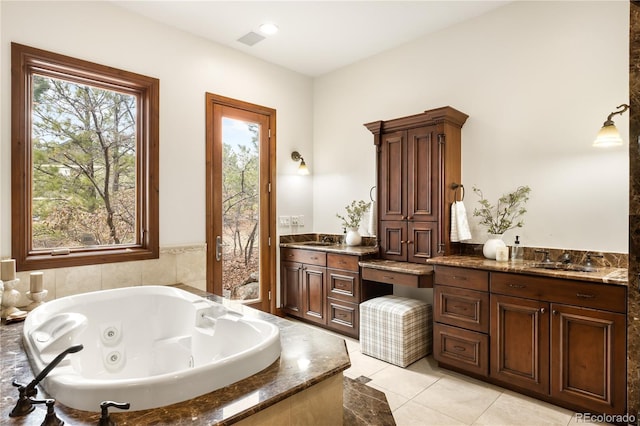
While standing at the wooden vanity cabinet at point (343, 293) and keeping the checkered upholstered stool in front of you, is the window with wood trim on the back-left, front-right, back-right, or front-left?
back-right

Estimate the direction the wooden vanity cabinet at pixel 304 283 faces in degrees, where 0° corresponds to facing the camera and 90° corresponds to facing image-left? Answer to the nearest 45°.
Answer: approximately 45°

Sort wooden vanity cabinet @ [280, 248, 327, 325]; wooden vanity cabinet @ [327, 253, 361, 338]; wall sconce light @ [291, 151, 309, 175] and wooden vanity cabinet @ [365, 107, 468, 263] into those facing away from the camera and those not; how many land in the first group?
0

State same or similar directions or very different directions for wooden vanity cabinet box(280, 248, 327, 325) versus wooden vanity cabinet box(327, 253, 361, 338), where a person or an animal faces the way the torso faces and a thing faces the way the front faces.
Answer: same or similar directions

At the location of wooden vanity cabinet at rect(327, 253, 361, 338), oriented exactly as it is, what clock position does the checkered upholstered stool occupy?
The checkered upholstered stool is roughly at 9 o'clock from the wooden vanity cabinet.

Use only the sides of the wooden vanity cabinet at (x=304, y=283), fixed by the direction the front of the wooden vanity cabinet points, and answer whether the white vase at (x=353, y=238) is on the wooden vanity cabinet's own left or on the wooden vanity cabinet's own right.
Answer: on the wooden vanity cabinet's own left

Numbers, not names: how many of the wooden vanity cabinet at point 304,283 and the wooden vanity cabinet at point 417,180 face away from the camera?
0

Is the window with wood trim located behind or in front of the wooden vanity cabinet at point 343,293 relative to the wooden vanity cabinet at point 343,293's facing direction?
in front

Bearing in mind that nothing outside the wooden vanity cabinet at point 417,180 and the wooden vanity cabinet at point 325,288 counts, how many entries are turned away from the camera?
0

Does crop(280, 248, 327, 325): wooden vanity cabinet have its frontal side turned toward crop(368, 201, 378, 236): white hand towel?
no

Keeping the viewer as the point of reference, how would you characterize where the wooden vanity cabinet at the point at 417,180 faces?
facing the viewer and to the left of the viewer

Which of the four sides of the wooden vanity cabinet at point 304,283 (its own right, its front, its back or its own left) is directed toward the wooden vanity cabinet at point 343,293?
left

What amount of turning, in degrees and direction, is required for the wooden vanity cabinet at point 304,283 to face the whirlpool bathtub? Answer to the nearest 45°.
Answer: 0° — it already faces it

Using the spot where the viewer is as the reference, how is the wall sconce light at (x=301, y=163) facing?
facing the viewer and to the right of the viewer

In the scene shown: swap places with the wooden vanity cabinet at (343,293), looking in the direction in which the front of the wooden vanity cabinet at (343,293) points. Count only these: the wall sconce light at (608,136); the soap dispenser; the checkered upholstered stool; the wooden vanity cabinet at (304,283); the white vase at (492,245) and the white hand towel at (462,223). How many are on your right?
1

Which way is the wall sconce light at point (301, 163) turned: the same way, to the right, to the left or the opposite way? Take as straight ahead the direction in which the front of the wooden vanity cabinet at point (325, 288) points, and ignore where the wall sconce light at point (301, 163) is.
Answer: to the left

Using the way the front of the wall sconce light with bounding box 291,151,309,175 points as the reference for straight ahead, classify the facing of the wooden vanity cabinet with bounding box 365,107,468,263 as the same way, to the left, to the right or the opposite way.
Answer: to the right
